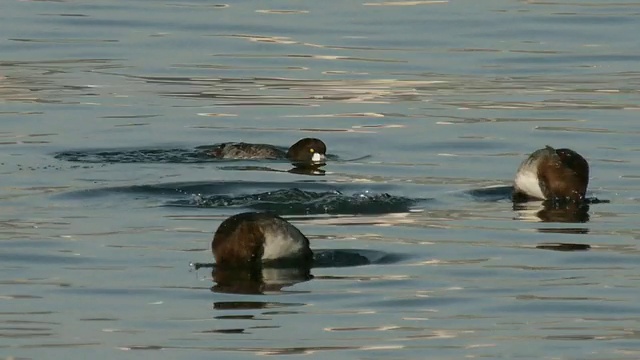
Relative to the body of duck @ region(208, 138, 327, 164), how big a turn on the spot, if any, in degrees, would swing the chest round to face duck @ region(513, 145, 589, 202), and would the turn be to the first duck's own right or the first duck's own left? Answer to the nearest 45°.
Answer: approximately 45° to the first duck's own right

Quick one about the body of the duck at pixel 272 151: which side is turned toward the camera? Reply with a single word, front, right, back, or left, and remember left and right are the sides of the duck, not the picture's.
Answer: right
